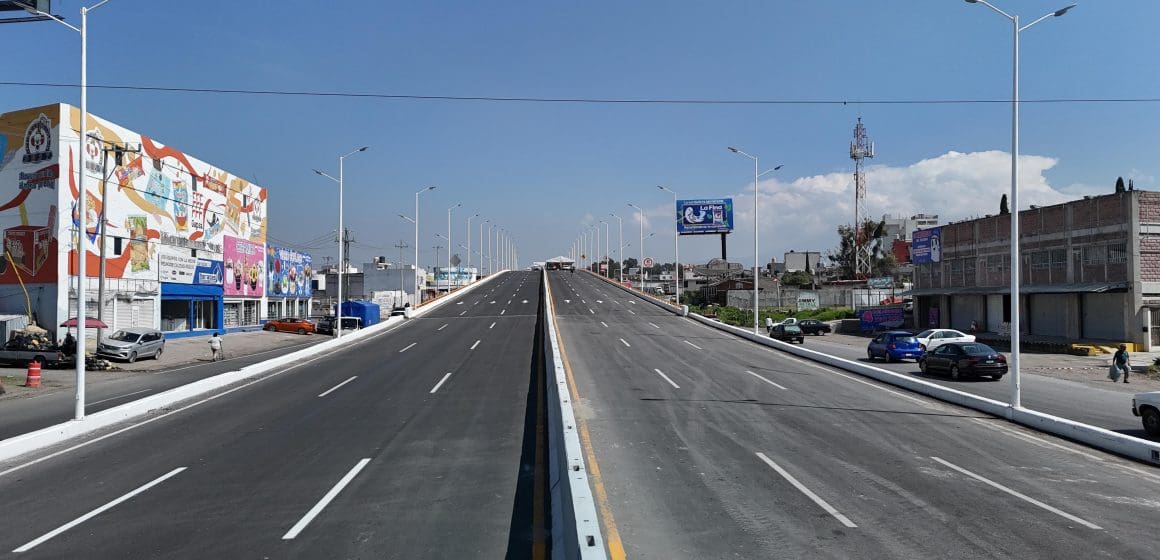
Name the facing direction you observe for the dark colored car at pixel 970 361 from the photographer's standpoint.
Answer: facing away from the viewer and to the left of the viewer

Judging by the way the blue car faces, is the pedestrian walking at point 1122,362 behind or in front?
behind

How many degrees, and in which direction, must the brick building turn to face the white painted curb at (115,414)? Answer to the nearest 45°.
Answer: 0° — it already faces it

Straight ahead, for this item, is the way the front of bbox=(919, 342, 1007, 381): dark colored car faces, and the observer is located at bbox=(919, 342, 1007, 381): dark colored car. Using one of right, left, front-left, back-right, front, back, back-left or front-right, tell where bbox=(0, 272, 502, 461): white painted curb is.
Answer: left

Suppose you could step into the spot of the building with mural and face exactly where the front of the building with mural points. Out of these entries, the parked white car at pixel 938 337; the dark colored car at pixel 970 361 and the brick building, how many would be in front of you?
3

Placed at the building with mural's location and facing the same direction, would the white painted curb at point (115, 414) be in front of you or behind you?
in front

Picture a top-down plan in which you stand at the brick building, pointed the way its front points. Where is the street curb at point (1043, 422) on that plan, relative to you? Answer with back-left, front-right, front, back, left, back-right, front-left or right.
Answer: front-left

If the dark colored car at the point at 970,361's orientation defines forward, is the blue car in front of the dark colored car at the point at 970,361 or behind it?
in front

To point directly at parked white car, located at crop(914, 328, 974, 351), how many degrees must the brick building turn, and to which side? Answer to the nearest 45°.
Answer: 0° — it already faces it
